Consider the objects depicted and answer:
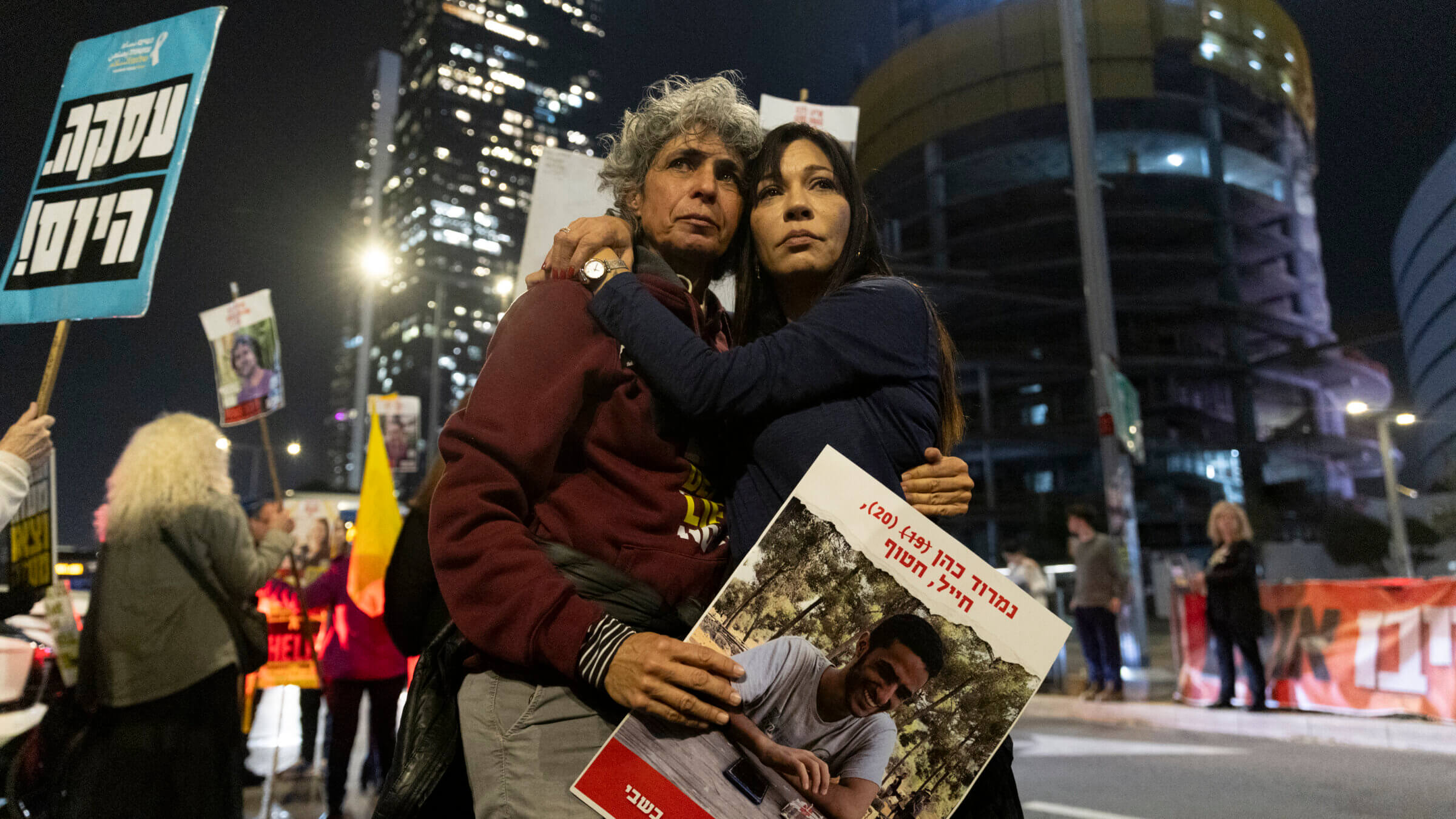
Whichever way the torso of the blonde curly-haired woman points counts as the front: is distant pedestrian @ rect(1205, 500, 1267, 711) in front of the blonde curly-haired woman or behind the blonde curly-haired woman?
in front

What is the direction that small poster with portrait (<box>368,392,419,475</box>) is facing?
toward the camera

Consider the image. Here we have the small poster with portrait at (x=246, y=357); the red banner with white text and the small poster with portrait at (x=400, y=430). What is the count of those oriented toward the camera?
3

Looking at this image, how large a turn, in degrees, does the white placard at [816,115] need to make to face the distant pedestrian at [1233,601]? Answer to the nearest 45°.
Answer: approximately 135° to its left

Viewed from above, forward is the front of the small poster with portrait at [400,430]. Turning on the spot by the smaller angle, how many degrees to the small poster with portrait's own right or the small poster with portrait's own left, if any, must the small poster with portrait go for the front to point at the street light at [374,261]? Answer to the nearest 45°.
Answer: approximately 180°

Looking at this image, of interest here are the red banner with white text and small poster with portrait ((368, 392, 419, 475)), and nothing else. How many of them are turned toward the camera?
2

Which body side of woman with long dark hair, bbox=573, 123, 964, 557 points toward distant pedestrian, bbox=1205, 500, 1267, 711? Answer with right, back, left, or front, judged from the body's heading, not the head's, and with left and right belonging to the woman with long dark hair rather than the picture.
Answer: back

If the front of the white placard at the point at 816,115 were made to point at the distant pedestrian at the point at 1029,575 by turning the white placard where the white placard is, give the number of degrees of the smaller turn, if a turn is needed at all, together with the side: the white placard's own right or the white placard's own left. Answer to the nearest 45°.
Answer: approximately 180°

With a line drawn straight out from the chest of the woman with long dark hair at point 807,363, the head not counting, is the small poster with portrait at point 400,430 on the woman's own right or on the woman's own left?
on the woman's own right

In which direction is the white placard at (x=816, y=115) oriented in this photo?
toward the camera

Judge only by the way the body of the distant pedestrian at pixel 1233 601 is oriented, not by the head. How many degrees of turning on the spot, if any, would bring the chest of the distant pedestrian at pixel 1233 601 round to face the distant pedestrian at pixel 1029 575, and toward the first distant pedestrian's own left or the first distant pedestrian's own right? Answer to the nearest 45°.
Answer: approximately 90° to the first distant pedestrian's own right

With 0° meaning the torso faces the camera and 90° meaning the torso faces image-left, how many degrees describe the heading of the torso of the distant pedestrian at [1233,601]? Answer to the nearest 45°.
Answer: approximately 45°

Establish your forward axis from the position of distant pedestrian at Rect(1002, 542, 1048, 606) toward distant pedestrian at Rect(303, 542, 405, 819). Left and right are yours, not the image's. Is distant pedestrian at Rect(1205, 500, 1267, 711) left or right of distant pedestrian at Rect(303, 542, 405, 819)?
left

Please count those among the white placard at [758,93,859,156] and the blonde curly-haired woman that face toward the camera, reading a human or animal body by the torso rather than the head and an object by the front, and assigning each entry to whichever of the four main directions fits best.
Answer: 1
